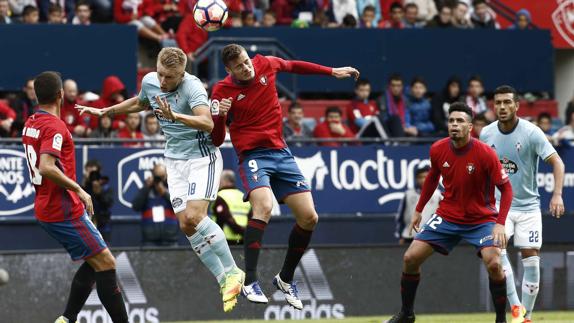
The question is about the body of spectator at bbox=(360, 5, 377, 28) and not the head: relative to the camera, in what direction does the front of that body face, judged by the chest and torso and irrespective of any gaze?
toward the camera

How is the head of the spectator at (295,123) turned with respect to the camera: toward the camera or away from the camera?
toward the camera

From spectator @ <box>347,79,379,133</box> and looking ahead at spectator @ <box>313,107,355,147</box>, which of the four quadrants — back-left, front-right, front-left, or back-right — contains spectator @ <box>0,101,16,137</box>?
front-right

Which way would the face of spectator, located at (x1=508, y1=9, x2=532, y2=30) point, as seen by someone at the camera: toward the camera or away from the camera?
toward the camera

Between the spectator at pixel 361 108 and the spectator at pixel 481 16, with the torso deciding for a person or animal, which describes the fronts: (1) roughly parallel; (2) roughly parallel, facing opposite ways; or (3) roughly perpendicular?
roughly parallel

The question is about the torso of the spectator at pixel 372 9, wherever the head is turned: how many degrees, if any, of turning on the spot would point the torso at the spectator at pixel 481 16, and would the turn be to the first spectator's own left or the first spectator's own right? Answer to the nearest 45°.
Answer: approximately 90° to the first spectator's own left

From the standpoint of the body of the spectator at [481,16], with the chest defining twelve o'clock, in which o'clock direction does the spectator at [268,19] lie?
the spectator at [268,19] is roughly at 2 o'clock from the spectator at [481,16].

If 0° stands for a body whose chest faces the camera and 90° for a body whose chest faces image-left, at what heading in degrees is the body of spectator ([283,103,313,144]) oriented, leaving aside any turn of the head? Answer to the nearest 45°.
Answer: approximately 0°

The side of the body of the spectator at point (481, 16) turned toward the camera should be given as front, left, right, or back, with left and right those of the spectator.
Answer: front

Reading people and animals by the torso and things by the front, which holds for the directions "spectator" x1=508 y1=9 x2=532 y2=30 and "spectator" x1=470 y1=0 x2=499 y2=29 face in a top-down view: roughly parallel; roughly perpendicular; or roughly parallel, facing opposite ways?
roughly parallel

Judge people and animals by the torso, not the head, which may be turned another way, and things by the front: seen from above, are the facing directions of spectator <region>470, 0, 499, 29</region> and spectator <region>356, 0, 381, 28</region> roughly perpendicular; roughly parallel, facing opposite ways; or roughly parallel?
roughly parallel

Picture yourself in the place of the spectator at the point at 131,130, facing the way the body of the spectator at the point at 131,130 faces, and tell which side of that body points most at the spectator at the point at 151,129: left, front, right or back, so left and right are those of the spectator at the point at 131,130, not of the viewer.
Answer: left

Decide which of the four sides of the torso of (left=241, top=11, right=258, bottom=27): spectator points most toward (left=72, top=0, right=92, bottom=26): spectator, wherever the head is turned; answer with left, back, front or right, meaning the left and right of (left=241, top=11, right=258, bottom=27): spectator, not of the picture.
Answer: right

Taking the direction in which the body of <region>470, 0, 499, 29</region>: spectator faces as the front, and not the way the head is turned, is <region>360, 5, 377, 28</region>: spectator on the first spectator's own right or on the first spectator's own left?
on the first spectator's own right
